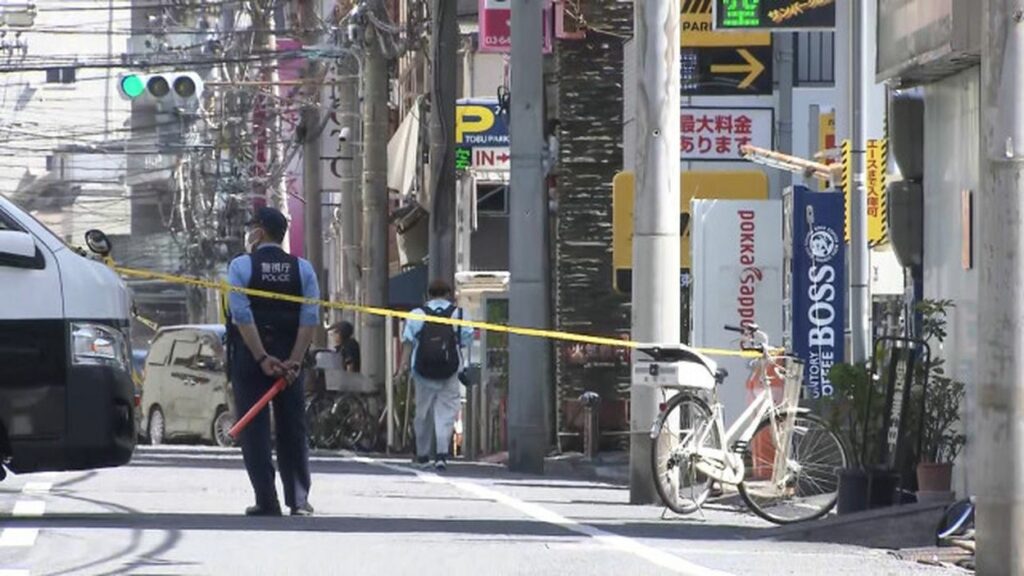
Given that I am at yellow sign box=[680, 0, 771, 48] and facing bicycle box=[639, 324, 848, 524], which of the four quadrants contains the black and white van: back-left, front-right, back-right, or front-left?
front-right

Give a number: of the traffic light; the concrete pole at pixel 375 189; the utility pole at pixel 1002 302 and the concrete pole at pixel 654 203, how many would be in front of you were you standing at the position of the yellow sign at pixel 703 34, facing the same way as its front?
2

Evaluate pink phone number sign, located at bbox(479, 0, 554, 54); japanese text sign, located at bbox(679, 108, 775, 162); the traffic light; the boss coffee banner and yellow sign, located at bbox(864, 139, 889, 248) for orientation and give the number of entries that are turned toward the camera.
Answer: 5

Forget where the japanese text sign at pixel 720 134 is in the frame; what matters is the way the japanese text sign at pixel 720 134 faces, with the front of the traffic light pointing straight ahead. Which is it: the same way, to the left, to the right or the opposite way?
the same way

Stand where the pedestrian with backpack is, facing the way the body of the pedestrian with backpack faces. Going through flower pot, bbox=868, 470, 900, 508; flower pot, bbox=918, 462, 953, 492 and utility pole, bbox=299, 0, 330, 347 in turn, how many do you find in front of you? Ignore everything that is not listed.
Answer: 1

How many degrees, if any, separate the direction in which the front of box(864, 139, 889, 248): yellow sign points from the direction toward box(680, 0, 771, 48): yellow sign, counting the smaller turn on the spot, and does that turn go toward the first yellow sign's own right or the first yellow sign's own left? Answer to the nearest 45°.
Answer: approximately 135° to the first yellow sign's own right

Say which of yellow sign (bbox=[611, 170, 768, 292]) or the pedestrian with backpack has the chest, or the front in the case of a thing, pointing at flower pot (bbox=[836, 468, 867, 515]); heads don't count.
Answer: the yellow sign

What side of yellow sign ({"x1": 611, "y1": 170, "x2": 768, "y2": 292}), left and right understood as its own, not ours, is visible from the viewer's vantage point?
front

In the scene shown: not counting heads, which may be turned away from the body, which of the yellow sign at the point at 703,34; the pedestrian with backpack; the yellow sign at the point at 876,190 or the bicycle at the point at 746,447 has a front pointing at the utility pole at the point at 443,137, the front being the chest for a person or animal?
the pedestrian with backpack

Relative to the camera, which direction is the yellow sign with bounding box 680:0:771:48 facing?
toward the camera

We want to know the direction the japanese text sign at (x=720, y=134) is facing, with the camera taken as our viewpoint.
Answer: facing the viewer

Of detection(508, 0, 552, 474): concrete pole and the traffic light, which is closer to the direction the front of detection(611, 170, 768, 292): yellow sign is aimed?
the concrete pole

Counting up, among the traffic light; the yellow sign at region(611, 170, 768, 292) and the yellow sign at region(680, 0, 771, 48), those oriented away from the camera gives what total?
0

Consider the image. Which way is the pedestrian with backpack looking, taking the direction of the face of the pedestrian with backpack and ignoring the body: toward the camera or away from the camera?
away from the camera

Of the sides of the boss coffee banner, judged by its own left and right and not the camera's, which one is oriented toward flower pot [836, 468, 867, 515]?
front

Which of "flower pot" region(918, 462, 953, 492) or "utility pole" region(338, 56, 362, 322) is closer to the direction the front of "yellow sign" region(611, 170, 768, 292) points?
the flower pot

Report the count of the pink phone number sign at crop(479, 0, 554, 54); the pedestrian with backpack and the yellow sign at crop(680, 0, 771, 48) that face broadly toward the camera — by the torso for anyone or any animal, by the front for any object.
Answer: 2

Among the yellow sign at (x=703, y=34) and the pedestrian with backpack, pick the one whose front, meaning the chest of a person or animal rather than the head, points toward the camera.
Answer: the yellow sign

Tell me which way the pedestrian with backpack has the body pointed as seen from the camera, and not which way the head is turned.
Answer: away from the camera

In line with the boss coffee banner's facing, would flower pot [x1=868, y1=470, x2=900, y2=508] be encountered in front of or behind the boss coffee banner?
in front
